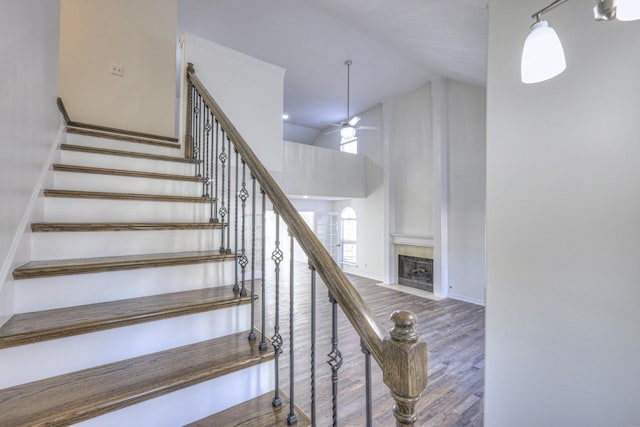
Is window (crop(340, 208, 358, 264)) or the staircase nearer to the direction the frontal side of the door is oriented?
the staircase

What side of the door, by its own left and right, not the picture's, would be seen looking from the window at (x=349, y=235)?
left

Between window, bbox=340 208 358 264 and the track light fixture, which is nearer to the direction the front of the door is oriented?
the track light fixture

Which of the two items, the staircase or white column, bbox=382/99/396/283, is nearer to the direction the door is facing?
the staircase

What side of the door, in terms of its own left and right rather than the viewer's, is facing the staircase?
front

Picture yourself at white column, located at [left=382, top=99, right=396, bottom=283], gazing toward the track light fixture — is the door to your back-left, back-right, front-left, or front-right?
back-right

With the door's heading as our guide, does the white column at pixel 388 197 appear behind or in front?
in front

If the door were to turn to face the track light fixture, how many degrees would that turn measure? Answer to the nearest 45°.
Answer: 0° — it already faces it

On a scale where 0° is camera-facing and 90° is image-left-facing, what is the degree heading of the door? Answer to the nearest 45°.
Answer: approximately 0°
